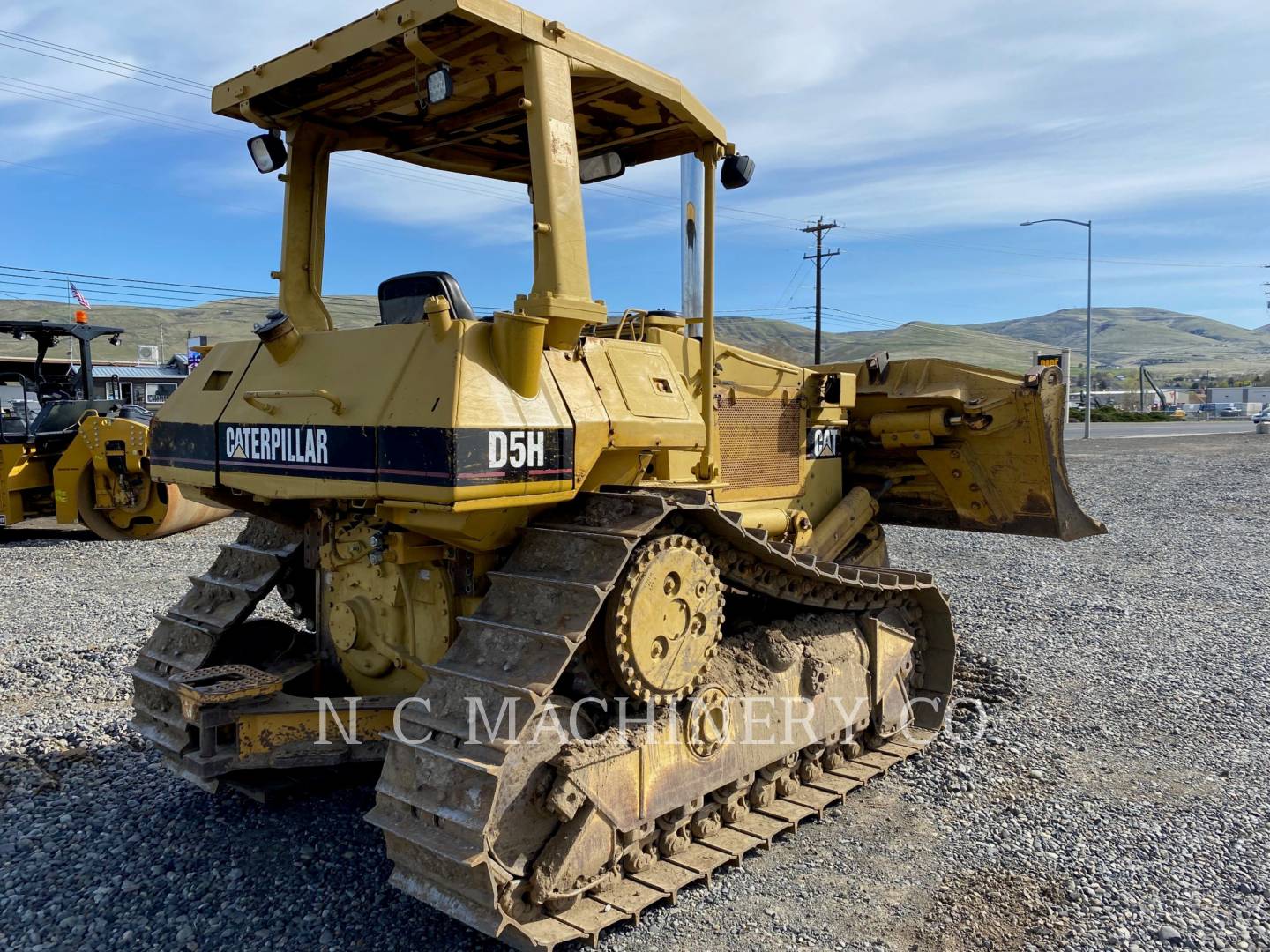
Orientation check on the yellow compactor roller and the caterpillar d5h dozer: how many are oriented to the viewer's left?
0

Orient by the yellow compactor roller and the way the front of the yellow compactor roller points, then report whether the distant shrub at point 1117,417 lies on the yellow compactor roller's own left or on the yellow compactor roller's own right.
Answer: on the yellow compactor roller's own left

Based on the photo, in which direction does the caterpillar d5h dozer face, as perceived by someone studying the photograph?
facing away from the viewer and to the right of the viewer

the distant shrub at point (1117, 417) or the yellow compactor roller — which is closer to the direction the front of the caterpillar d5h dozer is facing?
the distant shrub

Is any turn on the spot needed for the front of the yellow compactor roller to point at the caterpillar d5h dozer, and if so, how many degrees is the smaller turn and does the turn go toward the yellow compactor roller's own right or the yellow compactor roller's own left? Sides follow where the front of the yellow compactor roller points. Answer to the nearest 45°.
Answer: approximately 45° to the yellow compactor roller's own right

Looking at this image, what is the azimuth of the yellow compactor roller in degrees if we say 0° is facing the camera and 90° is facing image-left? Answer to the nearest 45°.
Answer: approximately 315°

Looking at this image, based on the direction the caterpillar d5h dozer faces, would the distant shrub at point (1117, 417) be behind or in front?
in front

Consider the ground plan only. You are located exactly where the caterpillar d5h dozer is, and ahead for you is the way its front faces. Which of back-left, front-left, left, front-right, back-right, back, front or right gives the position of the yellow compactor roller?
left
